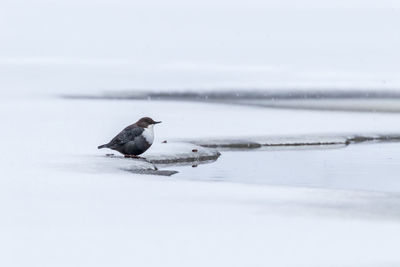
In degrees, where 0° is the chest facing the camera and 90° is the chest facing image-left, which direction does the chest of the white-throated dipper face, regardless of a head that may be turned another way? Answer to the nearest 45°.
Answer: approximately 270°
